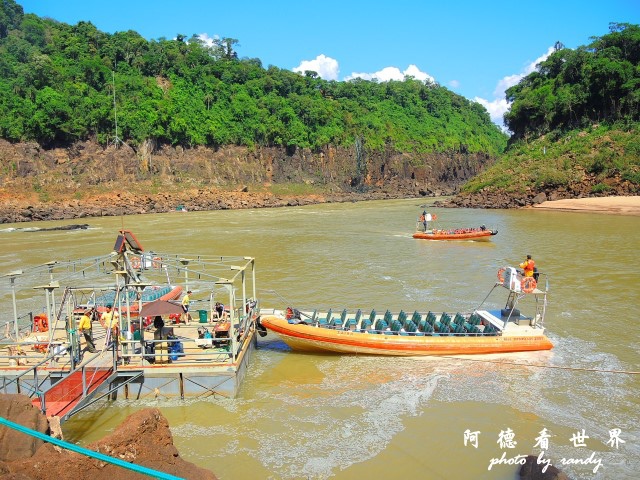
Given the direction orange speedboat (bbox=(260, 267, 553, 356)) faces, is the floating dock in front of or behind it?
in front

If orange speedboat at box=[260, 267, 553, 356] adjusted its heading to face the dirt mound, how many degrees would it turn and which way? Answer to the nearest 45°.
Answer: approximately 45° to its left

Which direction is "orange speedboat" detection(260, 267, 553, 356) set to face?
to the viewer's left

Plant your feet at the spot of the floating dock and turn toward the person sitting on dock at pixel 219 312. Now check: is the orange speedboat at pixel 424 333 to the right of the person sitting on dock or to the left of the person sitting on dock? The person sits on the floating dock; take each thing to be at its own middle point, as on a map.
right

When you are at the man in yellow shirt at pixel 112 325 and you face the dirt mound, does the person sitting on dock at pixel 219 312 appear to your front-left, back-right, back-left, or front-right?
back-left

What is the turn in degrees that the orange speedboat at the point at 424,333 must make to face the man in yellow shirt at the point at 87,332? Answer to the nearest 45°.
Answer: approximately 45° to its left

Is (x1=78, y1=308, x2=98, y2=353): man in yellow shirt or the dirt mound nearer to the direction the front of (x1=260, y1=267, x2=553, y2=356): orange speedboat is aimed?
the man in yellow shirt

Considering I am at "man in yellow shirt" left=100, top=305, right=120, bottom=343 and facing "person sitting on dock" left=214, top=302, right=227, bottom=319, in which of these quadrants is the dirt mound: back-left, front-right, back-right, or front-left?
back-right

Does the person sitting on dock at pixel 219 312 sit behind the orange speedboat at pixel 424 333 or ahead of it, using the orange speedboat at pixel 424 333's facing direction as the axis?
ahead

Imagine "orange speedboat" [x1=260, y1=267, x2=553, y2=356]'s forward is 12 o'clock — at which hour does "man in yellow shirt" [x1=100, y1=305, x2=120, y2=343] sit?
The man in yellow shirt is roughly at 11 o'clock from the orange speedboat.

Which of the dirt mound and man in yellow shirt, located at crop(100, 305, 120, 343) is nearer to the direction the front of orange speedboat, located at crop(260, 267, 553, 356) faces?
the man in yellow shirt
